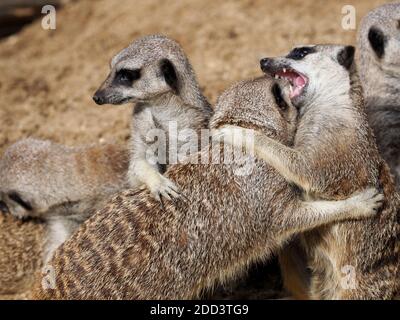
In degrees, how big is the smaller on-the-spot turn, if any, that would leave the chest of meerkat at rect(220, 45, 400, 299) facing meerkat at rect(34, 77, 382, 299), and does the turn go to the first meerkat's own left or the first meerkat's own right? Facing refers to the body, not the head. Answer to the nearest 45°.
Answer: approximately 45° to the first meerkat's own left

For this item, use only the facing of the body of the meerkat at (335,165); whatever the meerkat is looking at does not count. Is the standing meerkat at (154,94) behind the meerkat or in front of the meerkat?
in front

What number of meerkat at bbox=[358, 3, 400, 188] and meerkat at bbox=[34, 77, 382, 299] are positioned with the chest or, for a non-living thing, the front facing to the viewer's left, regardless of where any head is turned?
0

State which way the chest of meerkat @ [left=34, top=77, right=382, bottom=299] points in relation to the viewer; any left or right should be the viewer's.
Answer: facing away from the viewer and to the right of the viewer

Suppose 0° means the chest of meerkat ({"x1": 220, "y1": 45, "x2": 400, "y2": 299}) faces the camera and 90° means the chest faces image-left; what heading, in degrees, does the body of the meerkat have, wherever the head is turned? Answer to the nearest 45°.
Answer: approximately 90°

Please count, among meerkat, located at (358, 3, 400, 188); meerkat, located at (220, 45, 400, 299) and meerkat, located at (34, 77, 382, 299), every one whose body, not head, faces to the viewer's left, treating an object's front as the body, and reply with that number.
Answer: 1
